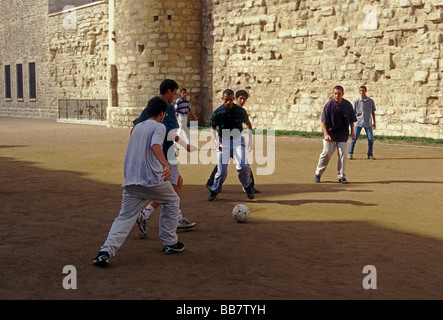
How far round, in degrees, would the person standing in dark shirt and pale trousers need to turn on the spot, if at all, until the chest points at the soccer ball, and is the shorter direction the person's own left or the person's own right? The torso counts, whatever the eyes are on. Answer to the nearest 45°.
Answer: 0° — they already face it

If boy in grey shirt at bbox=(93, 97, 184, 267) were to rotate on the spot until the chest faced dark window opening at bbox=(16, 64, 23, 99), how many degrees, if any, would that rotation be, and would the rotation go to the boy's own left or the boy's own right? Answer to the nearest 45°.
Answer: approximately 45° to the boy's own left

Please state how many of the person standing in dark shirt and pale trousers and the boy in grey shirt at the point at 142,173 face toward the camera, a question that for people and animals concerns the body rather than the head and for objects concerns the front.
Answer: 1

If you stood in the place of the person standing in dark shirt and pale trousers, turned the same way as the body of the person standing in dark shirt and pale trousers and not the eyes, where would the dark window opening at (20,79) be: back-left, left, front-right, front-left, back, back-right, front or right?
back-right

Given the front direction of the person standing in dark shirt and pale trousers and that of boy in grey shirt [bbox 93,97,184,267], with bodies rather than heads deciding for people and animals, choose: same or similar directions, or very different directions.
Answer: very different directions

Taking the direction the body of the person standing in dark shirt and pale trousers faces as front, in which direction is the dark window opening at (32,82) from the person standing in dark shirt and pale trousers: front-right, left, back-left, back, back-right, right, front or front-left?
back-right

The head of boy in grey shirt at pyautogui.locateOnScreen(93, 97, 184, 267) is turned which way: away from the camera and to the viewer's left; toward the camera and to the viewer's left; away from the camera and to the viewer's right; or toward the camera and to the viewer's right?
away from the camera and to the viewer's right

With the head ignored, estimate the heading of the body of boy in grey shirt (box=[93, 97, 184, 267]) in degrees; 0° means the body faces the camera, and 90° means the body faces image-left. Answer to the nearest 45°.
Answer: approximately 225°

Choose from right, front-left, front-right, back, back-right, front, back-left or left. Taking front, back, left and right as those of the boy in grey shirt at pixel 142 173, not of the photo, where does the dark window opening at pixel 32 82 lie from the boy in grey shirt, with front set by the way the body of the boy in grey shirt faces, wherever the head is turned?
front-left

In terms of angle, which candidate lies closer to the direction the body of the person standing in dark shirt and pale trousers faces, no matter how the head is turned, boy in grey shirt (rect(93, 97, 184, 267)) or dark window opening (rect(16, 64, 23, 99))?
the boy in grey shirt

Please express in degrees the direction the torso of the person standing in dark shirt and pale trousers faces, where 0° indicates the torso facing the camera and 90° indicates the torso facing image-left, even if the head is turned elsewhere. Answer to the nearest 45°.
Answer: approximately 0°
